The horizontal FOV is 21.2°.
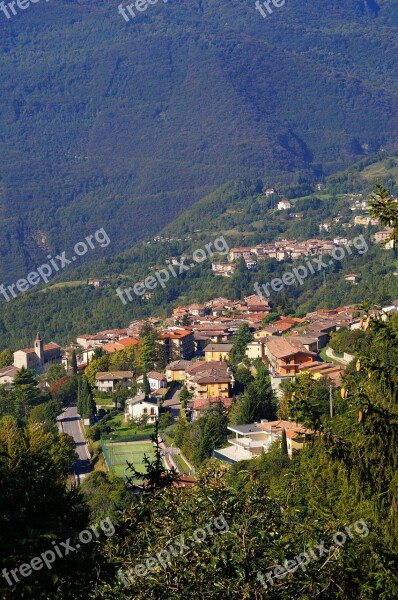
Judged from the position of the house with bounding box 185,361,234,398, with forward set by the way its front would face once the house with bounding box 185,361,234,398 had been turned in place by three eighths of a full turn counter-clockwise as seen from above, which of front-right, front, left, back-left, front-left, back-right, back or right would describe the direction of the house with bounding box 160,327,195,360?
front-left

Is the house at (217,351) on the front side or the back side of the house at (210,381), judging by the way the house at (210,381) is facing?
on the back side

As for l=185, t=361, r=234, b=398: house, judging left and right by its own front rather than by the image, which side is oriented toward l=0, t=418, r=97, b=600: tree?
front

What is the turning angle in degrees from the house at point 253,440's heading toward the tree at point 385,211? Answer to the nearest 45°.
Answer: approximately 45° to its left

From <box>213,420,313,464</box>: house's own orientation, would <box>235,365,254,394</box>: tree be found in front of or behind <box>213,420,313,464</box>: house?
behind

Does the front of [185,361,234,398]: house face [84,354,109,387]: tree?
no

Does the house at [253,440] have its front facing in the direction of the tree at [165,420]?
no

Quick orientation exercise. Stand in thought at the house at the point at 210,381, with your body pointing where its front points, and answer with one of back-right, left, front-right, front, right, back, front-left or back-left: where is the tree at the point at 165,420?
front-right

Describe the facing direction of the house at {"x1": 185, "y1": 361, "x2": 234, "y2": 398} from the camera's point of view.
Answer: facing the viewer

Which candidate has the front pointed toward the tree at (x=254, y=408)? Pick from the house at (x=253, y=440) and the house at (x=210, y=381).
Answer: the house at (x=210, y=381)

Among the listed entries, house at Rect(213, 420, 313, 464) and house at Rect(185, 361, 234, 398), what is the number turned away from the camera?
0

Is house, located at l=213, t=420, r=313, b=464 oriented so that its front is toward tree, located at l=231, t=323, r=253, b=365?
no

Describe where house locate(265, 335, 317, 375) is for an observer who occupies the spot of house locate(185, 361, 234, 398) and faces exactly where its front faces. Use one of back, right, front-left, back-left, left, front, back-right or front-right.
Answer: left

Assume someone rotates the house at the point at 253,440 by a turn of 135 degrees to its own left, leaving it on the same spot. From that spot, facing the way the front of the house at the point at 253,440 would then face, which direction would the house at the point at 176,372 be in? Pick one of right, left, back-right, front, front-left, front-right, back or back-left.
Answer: left

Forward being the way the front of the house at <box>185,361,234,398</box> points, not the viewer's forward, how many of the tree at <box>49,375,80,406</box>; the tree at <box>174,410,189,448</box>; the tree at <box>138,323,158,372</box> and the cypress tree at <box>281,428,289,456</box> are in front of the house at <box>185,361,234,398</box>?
2

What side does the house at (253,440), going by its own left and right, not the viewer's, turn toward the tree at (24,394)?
right

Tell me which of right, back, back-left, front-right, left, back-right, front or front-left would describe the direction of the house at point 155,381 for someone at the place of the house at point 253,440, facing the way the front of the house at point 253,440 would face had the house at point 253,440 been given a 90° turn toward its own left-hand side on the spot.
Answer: back-left

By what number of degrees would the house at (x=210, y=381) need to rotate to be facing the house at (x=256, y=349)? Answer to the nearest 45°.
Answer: approximately 135° to its left
